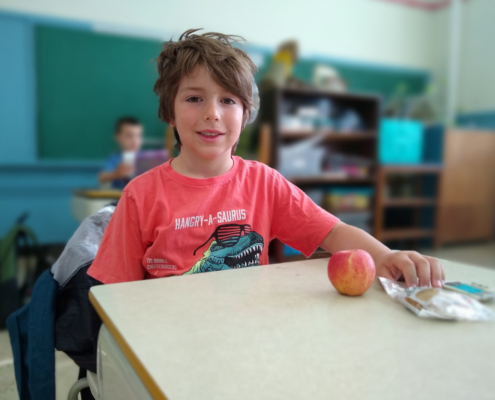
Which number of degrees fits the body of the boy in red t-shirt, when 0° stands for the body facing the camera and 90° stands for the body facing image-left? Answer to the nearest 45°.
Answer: approximately 0°

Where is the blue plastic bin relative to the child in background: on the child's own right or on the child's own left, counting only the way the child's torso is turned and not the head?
on the child's own left

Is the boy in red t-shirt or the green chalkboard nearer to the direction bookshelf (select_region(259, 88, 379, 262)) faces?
the boy in red t-shirt
